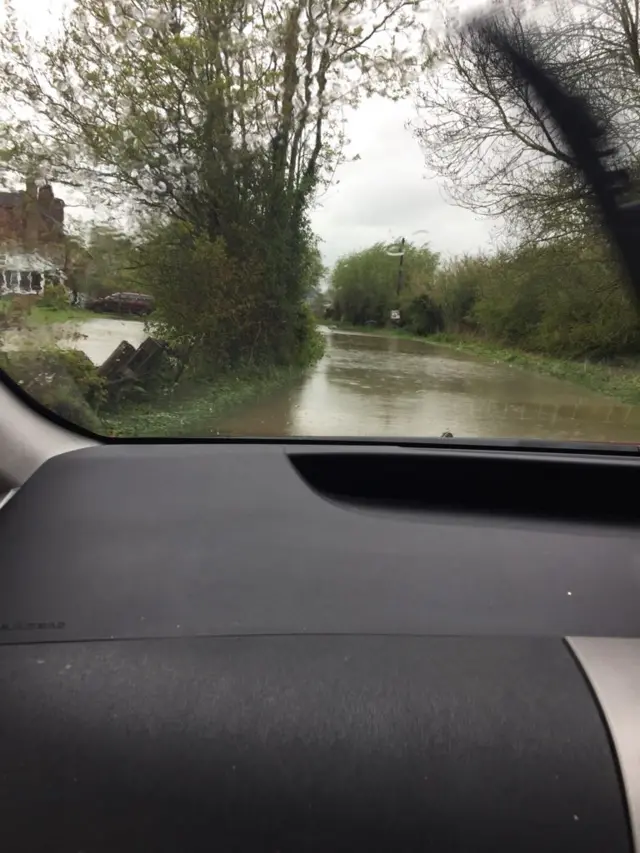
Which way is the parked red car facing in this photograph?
to the viewer's left

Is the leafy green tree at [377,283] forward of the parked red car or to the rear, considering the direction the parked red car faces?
to the rear

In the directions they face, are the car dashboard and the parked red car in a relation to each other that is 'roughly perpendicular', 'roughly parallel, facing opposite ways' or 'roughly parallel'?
roughly perpendicular
